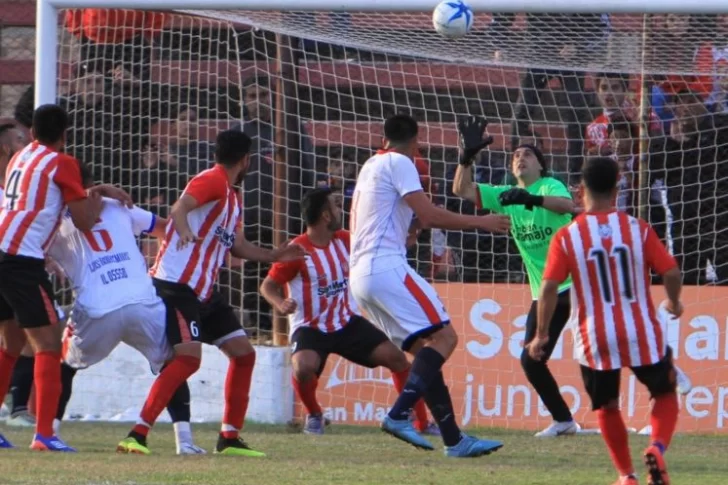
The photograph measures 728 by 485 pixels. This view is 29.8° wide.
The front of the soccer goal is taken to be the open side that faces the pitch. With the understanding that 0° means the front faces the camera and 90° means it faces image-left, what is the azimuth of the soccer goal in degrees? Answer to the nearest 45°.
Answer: approximately 0°

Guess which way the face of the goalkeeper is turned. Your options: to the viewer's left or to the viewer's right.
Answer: to the viewer's left

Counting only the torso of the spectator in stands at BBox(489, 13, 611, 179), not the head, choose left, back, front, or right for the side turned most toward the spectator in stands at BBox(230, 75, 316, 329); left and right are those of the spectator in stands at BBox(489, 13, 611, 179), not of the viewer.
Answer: right

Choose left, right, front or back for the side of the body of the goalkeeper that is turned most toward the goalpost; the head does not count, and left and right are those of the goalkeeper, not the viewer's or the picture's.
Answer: right

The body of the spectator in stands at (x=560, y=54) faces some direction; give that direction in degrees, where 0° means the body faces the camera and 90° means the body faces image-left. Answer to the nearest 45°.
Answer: approximately 0°

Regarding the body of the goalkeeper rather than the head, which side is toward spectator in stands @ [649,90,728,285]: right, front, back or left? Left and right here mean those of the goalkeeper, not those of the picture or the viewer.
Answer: back

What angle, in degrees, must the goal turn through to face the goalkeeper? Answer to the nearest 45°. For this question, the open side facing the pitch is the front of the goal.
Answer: approximately 45° to its left
